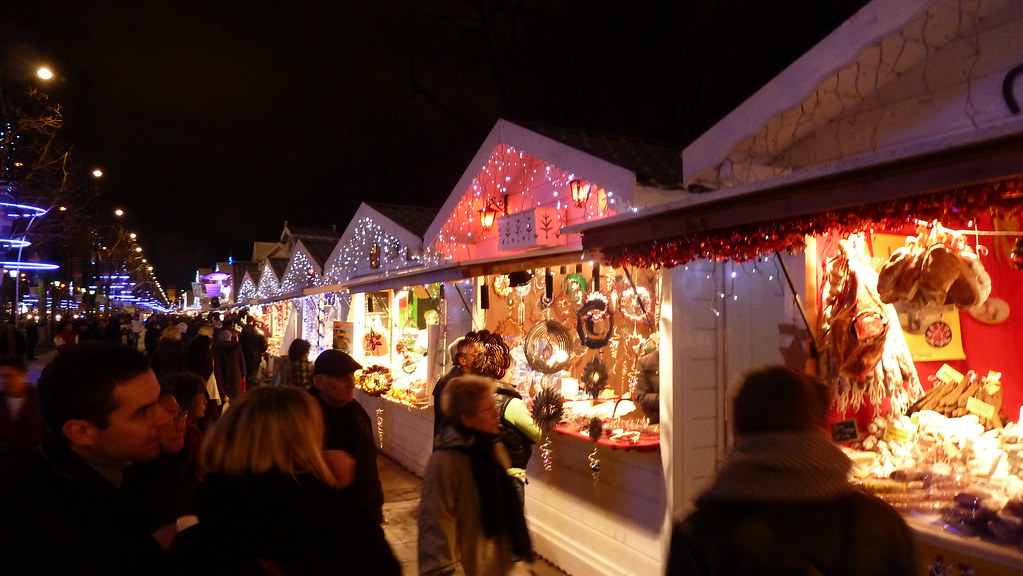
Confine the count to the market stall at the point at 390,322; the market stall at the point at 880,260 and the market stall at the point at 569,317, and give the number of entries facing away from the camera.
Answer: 0

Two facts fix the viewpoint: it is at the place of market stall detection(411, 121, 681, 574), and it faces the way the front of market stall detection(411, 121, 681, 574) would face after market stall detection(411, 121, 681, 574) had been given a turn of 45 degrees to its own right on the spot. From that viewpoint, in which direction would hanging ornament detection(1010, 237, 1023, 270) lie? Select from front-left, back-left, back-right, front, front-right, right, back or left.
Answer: back-left

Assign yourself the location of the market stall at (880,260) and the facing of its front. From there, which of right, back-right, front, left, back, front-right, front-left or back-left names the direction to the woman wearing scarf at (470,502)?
front

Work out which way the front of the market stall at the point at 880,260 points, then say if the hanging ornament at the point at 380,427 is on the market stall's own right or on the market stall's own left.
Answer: on the market stall's own right

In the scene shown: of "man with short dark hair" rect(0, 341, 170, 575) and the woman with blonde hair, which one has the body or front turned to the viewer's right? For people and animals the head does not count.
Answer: the man with short dark hair

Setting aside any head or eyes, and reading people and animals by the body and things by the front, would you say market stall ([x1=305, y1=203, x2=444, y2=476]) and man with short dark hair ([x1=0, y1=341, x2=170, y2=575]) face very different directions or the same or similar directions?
very different directions

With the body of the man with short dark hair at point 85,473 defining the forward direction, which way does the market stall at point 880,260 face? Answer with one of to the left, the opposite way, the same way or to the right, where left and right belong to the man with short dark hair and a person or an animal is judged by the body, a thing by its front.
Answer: the opposite way

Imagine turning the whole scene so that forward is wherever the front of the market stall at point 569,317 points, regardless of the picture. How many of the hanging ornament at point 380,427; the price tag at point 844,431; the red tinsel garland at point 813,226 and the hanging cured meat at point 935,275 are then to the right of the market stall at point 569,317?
1

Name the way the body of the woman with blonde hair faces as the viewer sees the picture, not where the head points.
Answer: away from the camera

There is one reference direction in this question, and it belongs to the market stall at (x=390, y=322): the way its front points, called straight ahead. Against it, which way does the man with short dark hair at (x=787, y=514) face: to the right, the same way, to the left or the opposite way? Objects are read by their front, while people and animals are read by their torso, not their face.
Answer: the opposite way

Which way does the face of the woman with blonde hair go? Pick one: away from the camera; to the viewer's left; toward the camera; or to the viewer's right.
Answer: away from the camera

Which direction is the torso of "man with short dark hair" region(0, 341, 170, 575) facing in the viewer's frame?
to the viewer's right

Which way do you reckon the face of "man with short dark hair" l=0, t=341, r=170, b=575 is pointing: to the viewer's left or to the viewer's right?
to the viewer's right

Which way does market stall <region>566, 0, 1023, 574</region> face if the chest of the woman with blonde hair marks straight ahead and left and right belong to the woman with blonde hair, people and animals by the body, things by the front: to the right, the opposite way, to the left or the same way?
to the left

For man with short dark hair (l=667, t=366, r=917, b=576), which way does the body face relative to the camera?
away from the camera

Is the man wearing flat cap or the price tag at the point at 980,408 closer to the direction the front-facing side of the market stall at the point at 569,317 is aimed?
the man wearing flat cap

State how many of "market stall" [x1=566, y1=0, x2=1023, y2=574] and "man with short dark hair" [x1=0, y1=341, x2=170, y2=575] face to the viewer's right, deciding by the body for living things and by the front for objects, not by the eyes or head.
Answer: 1

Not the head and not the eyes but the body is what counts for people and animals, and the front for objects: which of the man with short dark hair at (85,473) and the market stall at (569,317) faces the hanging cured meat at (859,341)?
the man with short dark hair
